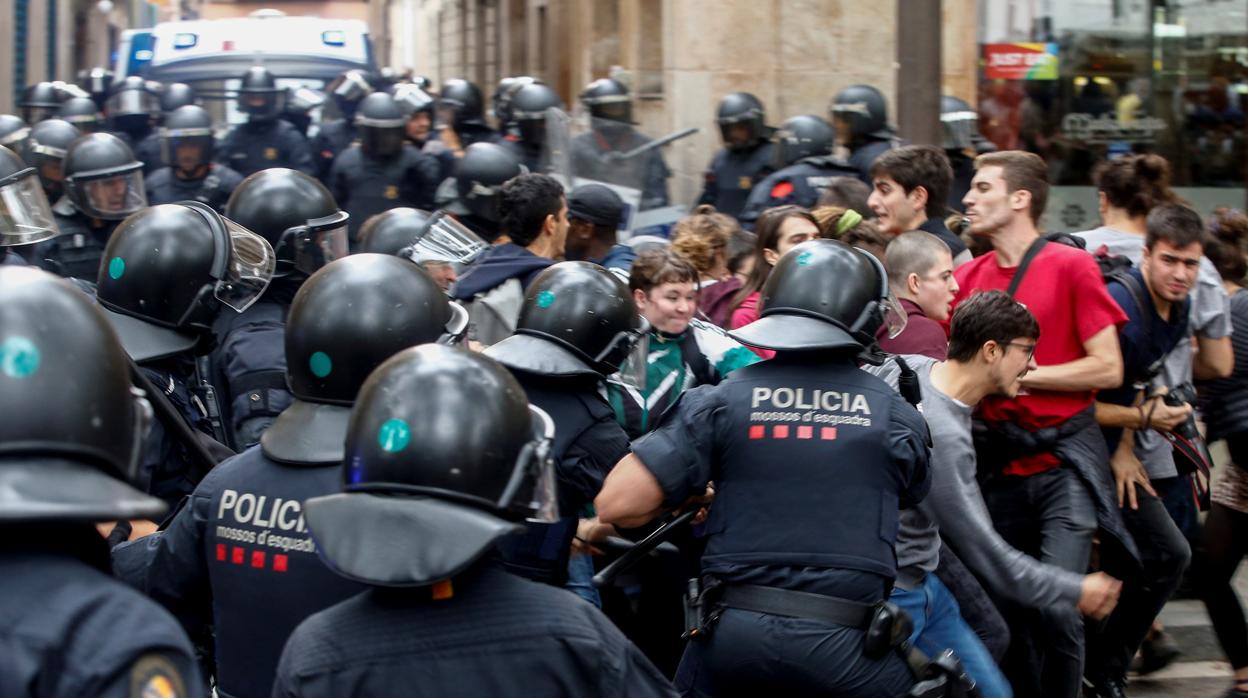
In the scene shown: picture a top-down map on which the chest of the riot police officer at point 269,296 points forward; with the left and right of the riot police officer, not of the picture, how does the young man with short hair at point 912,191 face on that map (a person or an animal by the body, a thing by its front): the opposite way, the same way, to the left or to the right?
the opposite way

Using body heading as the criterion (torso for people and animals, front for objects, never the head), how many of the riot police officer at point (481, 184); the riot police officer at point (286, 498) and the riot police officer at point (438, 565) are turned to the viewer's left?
0

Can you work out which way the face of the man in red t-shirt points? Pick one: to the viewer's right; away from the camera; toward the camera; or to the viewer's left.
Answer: to the viewer's left

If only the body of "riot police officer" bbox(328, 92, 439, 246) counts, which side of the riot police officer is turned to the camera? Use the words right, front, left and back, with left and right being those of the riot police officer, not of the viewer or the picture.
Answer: front

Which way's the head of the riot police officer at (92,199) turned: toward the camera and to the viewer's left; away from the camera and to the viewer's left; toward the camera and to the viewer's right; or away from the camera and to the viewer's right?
toward the camera and to the viewer's right

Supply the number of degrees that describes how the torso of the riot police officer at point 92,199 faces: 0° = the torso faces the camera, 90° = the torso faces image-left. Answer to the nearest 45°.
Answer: approximately 315°

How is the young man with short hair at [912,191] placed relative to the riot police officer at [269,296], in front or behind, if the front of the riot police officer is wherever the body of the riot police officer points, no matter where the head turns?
in front

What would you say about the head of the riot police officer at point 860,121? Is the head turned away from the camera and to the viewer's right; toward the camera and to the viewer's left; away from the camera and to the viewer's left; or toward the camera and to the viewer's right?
toward the camera and to the viewer's left

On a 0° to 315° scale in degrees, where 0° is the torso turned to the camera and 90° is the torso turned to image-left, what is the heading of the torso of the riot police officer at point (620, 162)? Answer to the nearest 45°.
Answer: approximately 315°

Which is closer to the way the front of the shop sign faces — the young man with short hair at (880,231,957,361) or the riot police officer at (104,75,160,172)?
the young man with short hair
